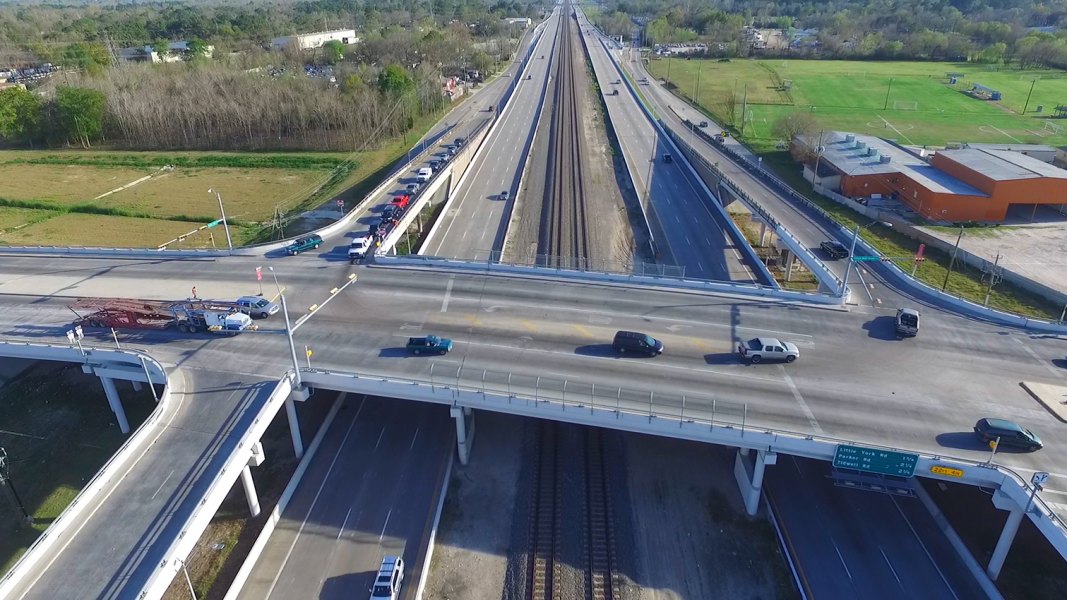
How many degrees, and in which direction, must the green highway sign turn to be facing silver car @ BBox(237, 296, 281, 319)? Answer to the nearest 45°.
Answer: approximately 90° to its right

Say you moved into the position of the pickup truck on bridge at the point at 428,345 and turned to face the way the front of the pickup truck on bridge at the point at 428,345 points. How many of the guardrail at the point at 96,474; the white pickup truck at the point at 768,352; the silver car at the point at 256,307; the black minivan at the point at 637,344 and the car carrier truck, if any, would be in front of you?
2

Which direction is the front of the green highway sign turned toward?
toward the camera

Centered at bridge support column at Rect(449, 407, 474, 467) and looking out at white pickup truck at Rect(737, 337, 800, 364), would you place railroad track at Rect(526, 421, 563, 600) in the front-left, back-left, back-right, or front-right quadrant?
front-right

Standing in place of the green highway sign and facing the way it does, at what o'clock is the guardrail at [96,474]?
The guardrail is roughly at 2 o'clock from the green highway sign.

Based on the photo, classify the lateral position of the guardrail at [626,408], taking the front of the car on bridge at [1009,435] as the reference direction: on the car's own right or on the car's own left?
on the car's own right

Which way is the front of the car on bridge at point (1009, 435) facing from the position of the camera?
facing the viewer and to the right of the viewer

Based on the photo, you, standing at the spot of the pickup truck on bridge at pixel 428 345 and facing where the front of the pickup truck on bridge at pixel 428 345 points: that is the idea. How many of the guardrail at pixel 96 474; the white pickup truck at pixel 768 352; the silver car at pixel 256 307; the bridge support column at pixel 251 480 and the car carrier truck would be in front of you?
1

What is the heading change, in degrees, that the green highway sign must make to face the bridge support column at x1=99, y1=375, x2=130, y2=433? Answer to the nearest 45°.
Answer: approximately 90° to its right

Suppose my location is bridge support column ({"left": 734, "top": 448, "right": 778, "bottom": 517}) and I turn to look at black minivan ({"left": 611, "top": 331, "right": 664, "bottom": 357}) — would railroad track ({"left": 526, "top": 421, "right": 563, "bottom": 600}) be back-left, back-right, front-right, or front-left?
front-left

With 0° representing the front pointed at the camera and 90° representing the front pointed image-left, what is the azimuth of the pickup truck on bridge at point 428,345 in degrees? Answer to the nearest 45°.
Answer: approximately 270°

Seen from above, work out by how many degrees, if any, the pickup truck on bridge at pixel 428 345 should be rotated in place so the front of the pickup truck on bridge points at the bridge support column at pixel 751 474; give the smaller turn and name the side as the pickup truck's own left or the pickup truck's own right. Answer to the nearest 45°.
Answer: approximately 45° to the pickup truck's own right

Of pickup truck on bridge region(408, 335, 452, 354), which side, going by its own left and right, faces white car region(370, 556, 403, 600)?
right

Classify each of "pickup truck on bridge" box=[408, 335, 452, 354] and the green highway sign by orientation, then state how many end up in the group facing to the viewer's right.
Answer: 1
